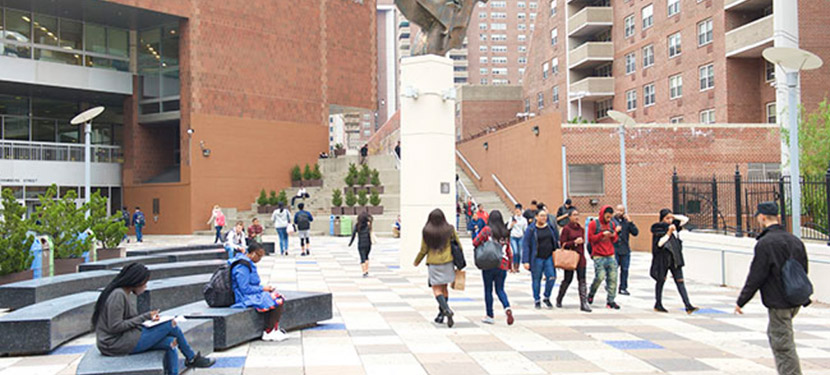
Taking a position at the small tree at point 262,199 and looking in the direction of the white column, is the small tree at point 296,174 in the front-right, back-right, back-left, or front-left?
back-left

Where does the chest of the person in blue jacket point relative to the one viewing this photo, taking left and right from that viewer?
facing to the right of the viewer

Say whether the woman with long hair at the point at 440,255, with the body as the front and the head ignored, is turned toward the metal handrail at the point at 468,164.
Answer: yes

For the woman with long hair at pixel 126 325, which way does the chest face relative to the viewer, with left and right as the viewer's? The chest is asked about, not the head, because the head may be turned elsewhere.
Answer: facing to the right of the viewer

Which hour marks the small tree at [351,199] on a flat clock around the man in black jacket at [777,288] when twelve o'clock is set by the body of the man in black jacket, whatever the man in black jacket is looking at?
The small tree is roughly at 12 o'clock from the man in black jacket.

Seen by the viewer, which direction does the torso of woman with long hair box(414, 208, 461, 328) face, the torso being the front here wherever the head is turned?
away from the camera

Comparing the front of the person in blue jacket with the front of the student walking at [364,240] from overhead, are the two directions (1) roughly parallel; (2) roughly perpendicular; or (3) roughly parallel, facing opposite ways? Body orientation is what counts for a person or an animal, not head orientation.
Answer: roughly perpendicular
